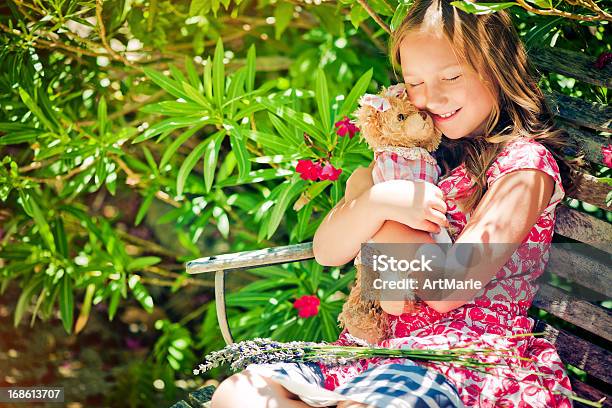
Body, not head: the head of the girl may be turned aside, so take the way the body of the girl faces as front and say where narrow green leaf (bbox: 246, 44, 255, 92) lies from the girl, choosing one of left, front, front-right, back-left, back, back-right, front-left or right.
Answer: right

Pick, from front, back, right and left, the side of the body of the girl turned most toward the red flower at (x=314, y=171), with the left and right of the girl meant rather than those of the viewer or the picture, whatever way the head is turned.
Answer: right

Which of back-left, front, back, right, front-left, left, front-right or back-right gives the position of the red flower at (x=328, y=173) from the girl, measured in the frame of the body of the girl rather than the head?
right

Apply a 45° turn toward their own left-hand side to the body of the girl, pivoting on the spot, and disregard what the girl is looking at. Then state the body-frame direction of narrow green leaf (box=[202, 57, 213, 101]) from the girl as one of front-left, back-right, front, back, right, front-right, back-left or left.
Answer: back-right

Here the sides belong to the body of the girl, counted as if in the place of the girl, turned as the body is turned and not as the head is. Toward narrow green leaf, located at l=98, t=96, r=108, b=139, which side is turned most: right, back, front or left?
right

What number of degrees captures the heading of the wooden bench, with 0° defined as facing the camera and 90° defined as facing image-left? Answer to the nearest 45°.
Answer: approximately 45°

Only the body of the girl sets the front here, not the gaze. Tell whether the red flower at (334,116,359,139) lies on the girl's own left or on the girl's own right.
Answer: on the girl's own right
